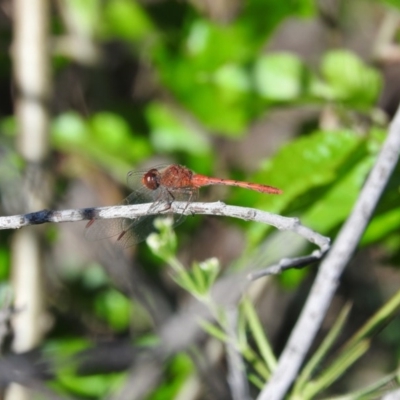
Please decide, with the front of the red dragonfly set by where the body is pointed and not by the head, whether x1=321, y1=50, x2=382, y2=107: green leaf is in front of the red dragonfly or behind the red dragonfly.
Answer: behind

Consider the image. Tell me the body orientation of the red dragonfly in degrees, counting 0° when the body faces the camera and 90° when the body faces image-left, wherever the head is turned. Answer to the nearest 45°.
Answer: approximately 90°
